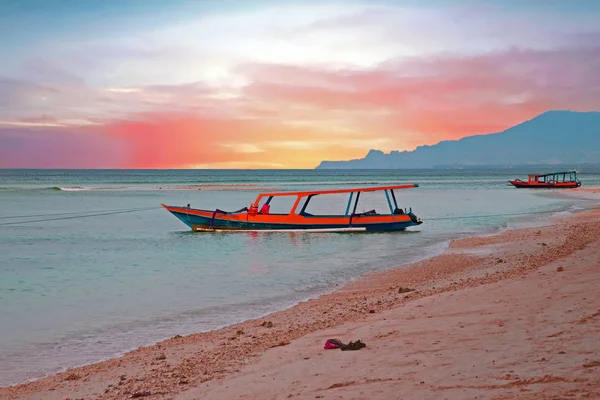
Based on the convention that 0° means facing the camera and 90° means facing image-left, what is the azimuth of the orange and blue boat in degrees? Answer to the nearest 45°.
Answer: approximately 90°

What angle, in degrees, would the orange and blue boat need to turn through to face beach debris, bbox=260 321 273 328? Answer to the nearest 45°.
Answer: approximately 90° to its left

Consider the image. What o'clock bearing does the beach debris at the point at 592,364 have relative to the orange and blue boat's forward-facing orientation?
The beach debris is roughly at 9 o'clock from the orange and blue boat.

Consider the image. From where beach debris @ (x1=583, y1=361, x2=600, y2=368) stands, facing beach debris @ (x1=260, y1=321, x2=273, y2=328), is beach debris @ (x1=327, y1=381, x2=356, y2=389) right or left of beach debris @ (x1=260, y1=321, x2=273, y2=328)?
left

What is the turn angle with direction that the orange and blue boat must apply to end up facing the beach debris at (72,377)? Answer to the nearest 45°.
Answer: approximately 90° to its left

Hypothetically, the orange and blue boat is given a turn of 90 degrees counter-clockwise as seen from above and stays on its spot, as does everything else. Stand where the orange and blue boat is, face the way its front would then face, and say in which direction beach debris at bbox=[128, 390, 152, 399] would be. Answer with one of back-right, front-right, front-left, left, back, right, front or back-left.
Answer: front

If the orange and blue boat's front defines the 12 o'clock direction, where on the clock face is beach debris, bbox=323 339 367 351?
The beach debris is roughly at 9 o'clock from the orange and blue boat.
